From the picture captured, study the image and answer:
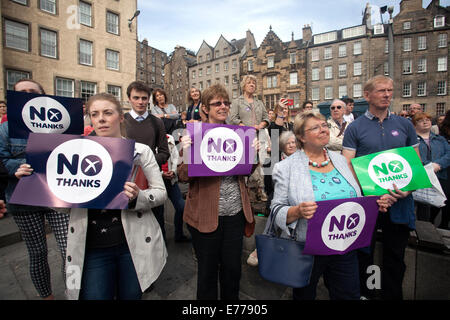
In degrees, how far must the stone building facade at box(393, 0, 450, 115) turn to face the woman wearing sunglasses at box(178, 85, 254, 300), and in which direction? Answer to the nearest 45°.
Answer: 0° — it already faces them

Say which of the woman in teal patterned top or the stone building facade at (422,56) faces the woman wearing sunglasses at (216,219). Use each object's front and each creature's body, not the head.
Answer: the stone building facade

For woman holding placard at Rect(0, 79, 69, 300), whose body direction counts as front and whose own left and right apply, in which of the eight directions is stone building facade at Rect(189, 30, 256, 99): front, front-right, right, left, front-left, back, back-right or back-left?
back-left

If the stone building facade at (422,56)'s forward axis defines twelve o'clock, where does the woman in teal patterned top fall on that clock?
The woman in teal patterned top is roughly at 12 o'clock from the stone building facade.

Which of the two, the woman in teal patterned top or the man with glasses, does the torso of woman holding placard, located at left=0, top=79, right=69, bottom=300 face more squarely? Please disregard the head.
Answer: the woman in teal patterned top

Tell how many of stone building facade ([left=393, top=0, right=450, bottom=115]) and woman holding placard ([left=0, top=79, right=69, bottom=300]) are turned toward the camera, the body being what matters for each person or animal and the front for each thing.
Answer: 2

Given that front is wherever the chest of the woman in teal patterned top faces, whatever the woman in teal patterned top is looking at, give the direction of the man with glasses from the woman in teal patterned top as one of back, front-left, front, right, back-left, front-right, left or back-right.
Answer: back-left

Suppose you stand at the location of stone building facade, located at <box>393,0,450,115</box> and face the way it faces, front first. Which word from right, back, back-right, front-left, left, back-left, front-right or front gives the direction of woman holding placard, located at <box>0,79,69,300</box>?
front

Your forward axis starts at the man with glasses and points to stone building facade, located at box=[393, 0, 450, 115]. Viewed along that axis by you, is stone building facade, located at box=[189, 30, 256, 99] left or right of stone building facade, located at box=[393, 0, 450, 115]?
left

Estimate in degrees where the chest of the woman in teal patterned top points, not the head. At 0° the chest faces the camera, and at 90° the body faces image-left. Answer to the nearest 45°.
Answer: approximately 315°

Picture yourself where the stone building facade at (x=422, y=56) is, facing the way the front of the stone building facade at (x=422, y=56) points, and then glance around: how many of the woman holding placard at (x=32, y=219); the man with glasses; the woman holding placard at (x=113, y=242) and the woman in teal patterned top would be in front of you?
4

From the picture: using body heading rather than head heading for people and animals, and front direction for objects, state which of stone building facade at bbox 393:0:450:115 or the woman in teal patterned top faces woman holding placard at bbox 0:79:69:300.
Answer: the stone building facade

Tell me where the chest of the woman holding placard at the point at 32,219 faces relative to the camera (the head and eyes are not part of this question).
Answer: toward the camera

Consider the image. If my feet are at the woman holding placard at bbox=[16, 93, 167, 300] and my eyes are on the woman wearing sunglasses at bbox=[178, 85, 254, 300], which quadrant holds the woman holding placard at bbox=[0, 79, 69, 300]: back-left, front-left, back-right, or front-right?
back-left

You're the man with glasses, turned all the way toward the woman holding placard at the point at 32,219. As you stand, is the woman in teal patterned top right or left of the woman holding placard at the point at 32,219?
left

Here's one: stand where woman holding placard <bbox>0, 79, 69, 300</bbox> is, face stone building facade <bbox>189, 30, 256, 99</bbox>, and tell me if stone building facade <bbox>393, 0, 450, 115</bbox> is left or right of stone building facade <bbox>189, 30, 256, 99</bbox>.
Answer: right

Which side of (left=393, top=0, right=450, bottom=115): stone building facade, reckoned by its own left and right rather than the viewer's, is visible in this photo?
front
